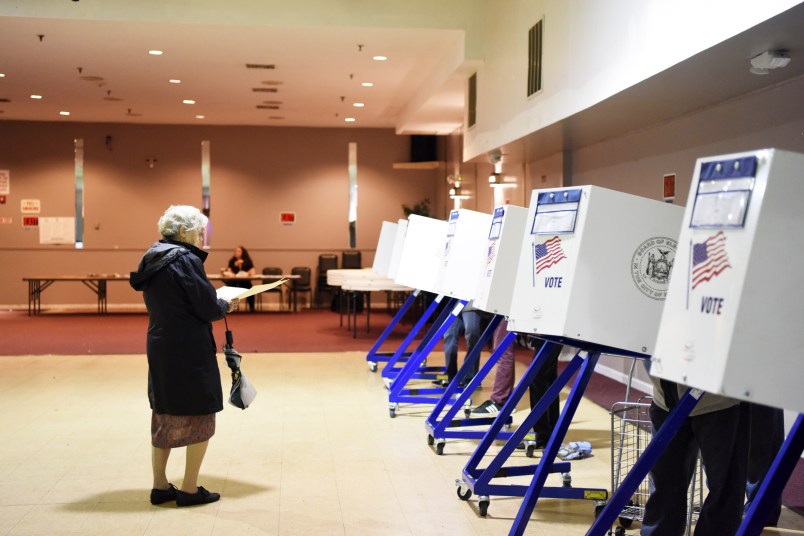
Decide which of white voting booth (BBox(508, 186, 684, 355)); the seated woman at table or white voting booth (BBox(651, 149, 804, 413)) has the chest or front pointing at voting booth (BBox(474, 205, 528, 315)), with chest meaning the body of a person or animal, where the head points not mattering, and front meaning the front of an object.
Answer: the seated woman at table

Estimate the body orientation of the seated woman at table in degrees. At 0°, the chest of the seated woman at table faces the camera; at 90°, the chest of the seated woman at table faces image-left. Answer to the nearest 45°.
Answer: approximately 0°

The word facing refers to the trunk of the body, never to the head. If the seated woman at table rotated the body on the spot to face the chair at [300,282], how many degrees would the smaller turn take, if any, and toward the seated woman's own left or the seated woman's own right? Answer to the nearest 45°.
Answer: approximately 135° to the seated woman's own left

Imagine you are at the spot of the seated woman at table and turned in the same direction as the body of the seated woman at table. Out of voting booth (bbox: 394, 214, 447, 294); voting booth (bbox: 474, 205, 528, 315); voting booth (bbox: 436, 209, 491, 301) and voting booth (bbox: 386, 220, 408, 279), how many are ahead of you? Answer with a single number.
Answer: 4

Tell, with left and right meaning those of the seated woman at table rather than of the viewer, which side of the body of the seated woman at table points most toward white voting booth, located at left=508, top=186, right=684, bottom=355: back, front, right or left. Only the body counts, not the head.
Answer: front

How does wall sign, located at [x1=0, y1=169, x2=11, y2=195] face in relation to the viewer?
toward the camera

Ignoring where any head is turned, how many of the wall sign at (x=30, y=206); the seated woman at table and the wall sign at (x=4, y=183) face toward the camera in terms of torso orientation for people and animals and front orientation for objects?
3
